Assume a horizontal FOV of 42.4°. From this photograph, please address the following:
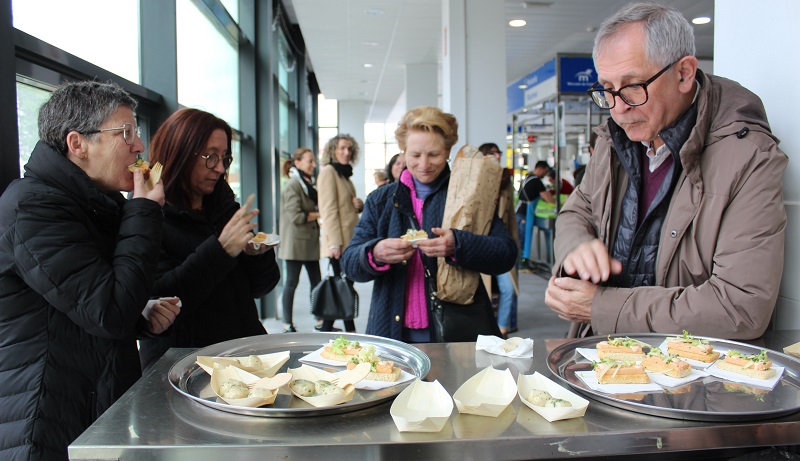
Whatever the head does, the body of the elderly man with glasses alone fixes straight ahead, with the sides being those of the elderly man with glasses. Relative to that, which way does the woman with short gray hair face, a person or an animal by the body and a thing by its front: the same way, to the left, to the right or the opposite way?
the opposite way

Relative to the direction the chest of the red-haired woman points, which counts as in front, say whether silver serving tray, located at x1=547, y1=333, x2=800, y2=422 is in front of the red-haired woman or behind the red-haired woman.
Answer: in front

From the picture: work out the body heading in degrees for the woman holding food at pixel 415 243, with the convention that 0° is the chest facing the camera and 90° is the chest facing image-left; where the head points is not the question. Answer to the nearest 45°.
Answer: approximately 0°

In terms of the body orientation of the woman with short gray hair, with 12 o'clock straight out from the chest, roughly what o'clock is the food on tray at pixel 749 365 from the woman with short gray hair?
The food on tray is roughly at 1 o'clock from the woman with short gray hair.

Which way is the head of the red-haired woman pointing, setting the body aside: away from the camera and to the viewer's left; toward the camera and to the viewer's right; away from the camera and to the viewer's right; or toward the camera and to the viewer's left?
toward the camera and to the viewer's right

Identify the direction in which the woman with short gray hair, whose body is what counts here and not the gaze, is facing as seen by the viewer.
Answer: to the viewer's right

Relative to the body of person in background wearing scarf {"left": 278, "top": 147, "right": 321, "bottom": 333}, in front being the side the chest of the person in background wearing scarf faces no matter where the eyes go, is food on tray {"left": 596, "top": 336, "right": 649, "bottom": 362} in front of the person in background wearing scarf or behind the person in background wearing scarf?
in front

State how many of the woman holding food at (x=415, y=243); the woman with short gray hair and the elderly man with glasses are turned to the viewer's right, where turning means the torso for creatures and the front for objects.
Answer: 1

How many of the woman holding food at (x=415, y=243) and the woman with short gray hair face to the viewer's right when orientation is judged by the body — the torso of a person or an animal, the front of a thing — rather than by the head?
1

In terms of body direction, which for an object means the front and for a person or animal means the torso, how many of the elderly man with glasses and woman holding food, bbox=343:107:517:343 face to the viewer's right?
0

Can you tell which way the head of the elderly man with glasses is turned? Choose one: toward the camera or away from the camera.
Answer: toward the camera

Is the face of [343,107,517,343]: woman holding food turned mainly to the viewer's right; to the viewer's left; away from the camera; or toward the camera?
toward the camera

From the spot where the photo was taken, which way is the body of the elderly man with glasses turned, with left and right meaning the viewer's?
facing the viewer and to the left of the viewer

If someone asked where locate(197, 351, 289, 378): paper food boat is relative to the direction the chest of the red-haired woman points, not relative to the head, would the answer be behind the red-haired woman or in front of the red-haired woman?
in front

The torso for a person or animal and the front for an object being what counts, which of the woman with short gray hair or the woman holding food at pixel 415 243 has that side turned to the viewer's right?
the woman with short gray hair
